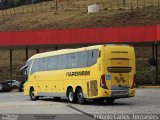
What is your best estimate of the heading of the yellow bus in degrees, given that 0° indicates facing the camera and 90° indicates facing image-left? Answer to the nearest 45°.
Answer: approximately 135°
